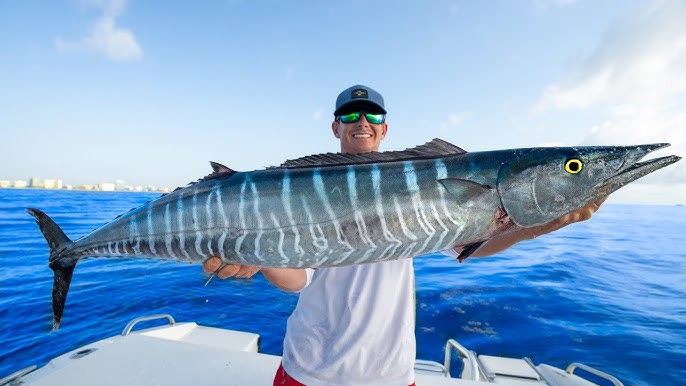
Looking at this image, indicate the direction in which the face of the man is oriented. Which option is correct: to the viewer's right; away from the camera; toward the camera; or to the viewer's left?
toward the camera

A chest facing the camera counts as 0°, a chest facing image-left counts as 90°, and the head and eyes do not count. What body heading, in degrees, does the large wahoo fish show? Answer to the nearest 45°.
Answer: approximately 270°

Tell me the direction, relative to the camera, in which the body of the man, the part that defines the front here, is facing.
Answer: toward the camera
